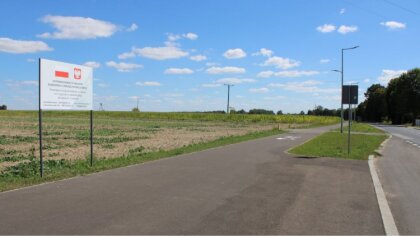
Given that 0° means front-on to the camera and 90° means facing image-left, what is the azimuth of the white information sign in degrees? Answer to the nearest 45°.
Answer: approximately 315°

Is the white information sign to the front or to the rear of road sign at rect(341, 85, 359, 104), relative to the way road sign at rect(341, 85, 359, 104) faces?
to the rear

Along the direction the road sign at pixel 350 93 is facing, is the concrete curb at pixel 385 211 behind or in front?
behind

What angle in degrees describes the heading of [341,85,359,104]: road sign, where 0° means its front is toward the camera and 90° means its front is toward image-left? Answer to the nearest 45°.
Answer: approximately 180°

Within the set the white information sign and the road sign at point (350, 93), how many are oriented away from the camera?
1

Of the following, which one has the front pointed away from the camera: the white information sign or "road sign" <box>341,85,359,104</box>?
the road sign
